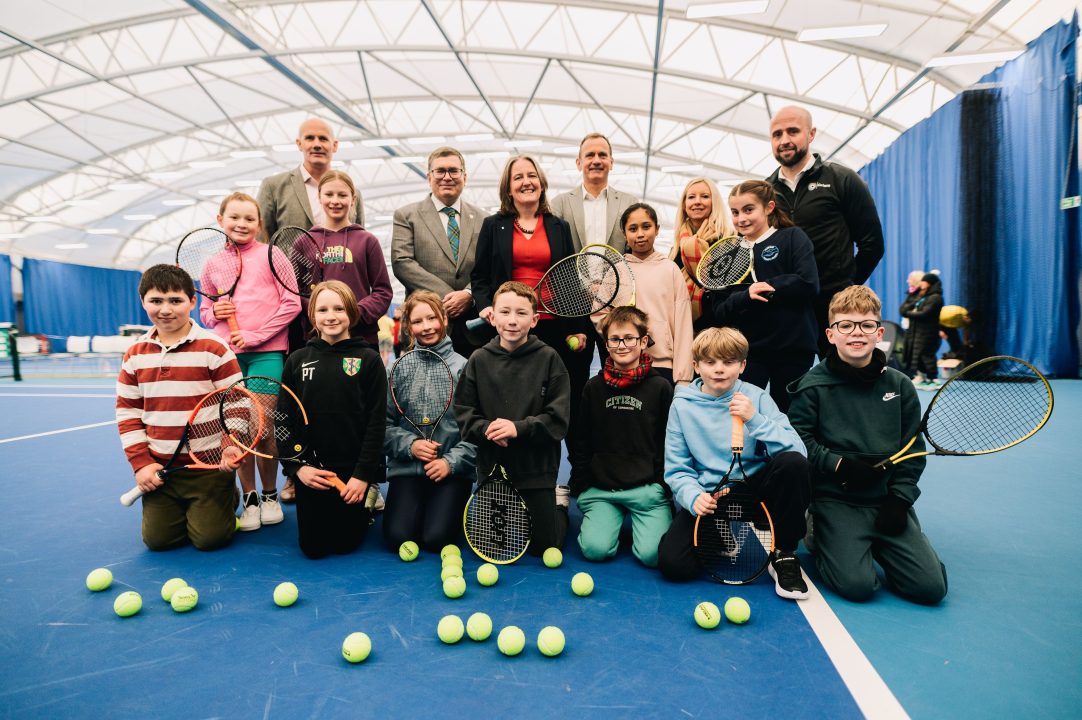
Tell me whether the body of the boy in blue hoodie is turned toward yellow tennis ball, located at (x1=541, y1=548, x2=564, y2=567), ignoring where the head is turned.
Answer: no

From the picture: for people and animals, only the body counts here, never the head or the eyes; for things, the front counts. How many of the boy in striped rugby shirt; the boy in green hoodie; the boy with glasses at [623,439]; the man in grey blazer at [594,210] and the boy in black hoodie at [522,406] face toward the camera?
5

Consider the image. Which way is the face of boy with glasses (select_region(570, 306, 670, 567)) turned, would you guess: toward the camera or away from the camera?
toward the camera

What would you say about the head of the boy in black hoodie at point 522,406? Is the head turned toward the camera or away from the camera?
toward the camera

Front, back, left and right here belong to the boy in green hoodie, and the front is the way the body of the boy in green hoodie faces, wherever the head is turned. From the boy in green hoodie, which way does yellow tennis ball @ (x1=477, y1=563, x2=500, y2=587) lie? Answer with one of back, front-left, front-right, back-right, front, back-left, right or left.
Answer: front-right

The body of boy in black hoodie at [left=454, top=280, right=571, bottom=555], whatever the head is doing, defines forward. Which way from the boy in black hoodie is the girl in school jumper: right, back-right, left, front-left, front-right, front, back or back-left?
left

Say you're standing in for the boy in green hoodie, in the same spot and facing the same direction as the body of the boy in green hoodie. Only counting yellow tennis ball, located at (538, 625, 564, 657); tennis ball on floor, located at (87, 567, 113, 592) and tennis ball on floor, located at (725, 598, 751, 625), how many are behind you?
0

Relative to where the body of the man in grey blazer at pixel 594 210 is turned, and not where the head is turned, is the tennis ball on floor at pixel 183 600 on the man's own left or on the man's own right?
on the man's own right

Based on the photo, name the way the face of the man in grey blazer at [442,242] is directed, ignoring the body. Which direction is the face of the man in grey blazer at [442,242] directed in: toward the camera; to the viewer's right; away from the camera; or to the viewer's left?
toward the camera

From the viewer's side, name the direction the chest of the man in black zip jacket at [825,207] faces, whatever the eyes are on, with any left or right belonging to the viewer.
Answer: facing the viewer and to the left of the viewer

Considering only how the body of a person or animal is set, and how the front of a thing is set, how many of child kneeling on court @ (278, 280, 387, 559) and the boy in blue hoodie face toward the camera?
2

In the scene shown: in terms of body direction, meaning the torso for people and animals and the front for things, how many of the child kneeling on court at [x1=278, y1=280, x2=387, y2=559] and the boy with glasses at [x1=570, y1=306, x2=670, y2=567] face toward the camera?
2

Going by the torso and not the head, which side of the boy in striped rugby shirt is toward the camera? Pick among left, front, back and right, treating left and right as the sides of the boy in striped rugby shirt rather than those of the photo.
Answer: front

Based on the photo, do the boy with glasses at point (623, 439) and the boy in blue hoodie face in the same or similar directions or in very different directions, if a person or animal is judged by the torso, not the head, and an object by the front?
same or similar directions

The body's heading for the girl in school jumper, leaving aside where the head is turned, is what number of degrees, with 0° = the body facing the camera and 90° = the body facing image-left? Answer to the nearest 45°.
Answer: approximately 45°

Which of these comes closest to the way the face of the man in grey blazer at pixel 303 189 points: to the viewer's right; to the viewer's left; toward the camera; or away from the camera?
toward the camera

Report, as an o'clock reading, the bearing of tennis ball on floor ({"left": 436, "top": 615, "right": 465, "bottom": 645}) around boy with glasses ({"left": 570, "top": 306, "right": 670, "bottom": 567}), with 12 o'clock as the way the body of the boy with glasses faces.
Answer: The tennis ball on floor is roughly at 1 o'clock from the boy with glasses.

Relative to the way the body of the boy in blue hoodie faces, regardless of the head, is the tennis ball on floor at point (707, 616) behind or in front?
in front

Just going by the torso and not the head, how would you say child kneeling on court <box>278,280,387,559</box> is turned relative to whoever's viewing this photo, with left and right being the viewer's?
facing the viewer
